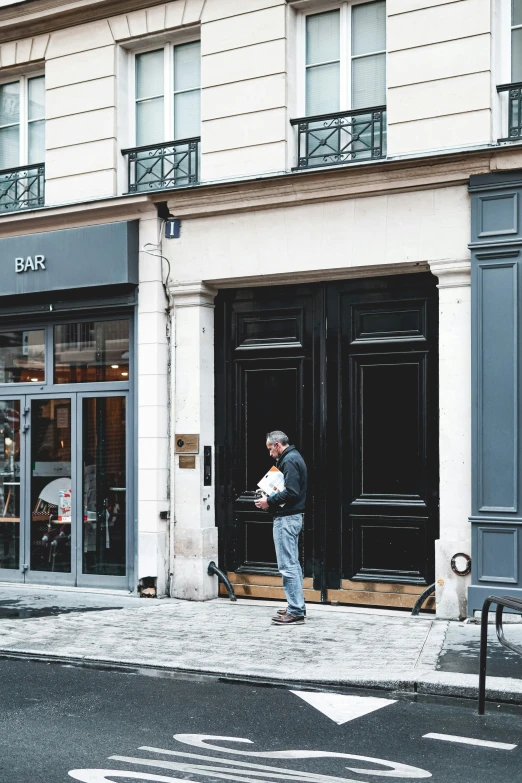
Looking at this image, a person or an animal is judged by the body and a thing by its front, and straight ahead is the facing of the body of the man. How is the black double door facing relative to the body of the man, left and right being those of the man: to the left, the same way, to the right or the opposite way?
to the left

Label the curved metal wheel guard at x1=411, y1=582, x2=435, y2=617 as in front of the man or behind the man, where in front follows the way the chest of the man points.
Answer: behind

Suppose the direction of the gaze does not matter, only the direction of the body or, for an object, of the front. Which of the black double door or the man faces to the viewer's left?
the man

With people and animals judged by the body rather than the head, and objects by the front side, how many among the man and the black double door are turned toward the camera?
1

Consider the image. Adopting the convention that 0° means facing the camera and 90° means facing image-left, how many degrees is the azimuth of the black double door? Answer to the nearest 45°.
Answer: approximately 0°

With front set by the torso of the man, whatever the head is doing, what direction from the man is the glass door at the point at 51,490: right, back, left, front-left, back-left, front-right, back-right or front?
front-right

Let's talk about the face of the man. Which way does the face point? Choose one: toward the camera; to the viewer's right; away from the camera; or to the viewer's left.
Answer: to the viewer's left

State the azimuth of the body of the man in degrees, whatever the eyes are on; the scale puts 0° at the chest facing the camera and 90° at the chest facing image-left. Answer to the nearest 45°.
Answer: approximately 90°
